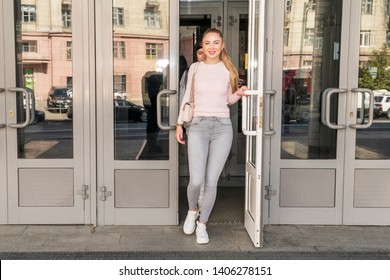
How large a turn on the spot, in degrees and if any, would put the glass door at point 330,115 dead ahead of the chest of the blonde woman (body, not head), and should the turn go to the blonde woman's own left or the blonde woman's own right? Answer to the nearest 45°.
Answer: approximately 135° to the blonde woman's own left

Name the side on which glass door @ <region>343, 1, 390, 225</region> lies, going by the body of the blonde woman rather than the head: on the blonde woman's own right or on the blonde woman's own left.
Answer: on the blonde woman's own left

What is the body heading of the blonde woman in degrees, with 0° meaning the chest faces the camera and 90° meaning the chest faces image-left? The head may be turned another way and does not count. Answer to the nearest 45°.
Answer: approximately 0°

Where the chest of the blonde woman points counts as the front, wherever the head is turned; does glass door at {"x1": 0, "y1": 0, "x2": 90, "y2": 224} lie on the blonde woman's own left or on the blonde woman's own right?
on the blonde woman's own right
